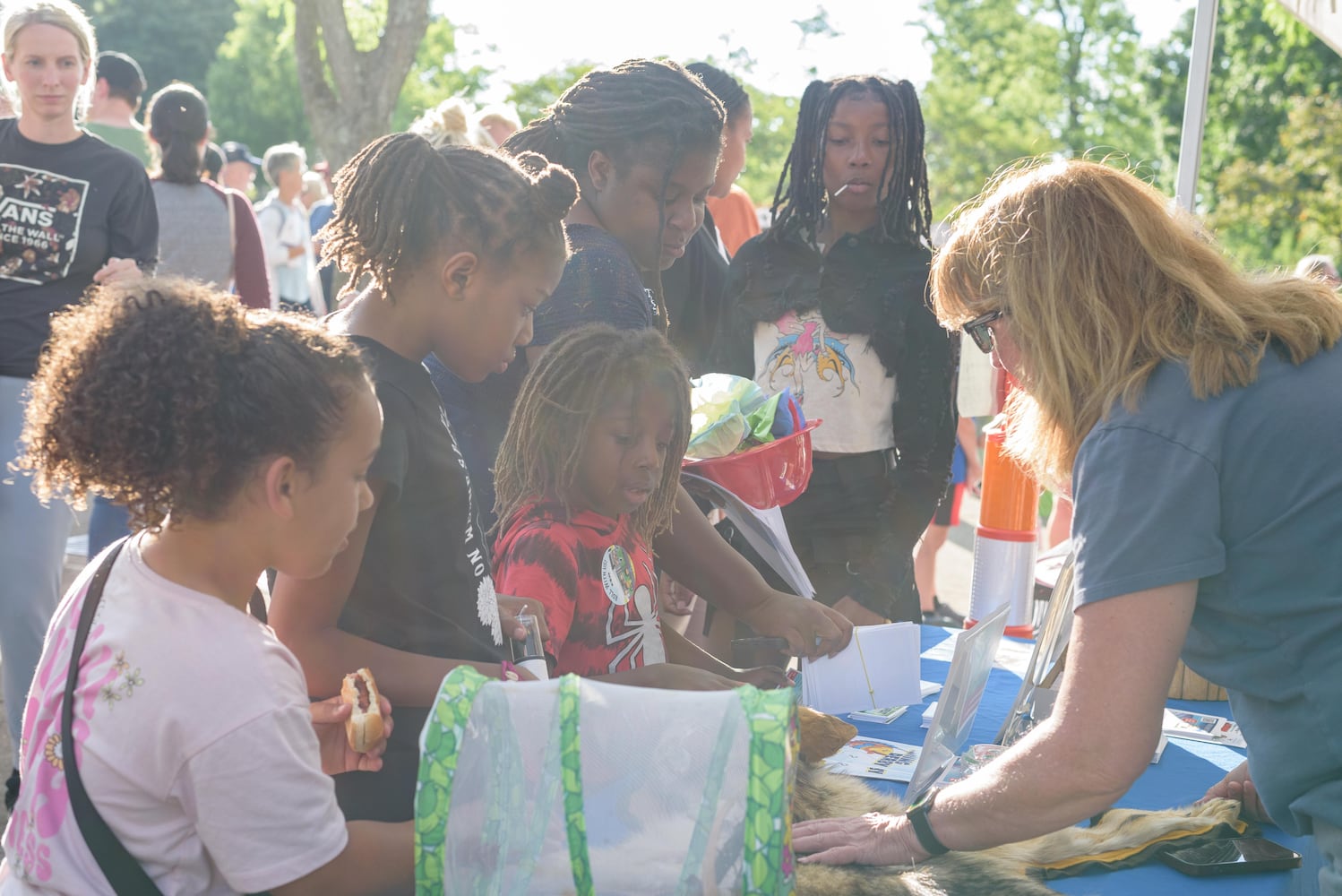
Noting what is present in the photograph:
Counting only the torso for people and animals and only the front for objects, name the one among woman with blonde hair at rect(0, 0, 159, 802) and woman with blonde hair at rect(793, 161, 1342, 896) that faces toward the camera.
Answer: woman with blonde hair at rect(0, 0, 159, 802)

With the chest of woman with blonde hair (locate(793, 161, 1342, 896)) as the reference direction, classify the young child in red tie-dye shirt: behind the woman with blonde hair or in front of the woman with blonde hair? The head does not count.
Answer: in front

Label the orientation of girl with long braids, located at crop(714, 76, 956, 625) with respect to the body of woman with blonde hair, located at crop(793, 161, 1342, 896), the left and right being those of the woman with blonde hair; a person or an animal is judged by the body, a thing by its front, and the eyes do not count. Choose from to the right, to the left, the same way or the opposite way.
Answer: to the left

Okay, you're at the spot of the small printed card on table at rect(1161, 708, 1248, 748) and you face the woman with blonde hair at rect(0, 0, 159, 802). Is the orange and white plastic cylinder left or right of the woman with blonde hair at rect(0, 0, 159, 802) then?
right

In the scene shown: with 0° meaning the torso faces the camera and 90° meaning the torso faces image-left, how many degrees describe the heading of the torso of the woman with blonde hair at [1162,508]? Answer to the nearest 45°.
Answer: approximately 90°

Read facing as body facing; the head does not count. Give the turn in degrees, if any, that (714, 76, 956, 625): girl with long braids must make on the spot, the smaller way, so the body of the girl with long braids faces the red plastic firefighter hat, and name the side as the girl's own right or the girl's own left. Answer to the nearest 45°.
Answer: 0° — they already face it

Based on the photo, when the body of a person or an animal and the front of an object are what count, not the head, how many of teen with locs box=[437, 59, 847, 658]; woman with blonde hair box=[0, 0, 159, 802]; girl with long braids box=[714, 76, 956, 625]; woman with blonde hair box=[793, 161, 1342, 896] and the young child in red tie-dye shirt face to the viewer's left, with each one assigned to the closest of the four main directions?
1

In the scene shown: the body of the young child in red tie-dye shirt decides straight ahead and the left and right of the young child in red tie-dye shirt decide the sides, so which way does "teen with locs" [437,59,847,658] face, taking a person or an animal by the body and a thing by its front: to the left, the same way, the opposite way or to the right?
the same way

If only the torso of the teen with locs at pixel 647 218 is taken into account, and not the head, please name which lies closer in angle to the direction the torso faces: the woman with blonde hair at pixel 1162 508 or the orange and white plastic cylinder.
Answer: the woman with blonde hair

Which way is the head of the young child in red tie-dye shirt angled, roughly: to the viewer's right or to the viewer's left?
to the viewer's right

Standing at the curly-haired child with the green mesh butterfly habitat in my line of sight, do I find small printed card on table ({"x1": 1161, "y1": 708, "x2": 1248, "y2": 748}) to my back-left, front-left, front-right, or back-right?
front-left

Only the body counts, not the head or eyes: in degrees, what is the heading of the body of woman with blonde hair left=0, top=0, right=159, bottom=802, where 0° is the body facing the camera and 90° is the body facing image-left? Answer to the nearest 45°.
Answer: approximately 0°

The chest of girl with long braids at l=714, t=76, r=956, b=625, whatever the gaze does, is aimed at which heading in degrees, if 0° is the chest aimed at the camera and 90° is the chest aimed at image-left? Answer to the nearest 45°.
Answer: approximately 0°

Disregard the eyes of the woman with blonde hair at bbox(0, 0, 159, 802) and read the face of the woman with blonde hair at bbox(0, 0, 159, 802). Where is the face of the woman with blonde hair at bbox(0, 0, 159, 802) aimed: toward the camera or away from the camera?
toward the camera

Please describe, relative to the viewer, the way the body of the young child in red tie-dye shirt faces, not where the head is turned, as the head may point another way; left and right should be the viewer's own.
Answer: facing the viewer and to the right of the viewer

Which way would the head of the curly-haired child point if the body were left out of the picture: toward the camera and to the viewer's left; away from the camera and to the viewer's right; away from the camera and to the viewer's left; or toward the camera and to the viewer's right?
away from the camera and to the viewer's right
